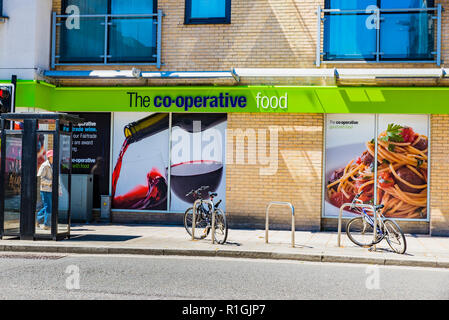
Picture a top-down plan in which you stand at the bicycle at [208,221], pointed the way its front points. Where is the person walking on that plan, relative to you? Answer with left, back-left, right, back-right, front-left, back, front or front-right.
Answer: front-left

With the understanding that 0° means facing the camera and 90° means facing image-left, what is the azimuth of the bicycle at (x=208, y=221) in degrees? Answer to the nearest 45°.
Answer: approximately 135°

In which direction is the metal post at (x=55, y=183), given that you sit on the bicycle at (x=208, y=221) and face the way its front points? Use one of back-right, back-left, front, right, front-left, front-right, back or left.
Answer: front-left

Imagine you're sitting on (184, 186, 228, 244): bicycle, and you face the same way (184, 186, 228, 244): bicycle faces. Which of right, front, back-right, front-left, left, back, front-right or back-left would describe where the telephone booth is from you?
front-left

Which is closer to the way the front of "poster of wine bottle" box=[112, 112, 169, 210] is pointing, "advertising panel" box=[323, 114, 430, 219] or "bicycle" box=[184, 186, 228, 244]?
the bicycle

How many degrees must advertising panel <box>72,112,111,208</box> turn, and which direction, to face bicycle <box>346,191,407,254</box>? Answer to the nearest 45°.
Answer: approximately 45° to its left

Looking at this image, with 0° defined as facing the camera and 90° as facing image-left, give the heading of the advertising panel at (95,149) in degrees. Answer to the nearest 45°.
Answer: approximately 0°

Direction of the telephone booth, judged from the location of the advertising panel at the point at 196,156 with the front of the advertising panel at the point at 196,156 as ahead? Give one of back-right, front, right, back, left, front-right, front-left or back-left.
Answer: front-right
